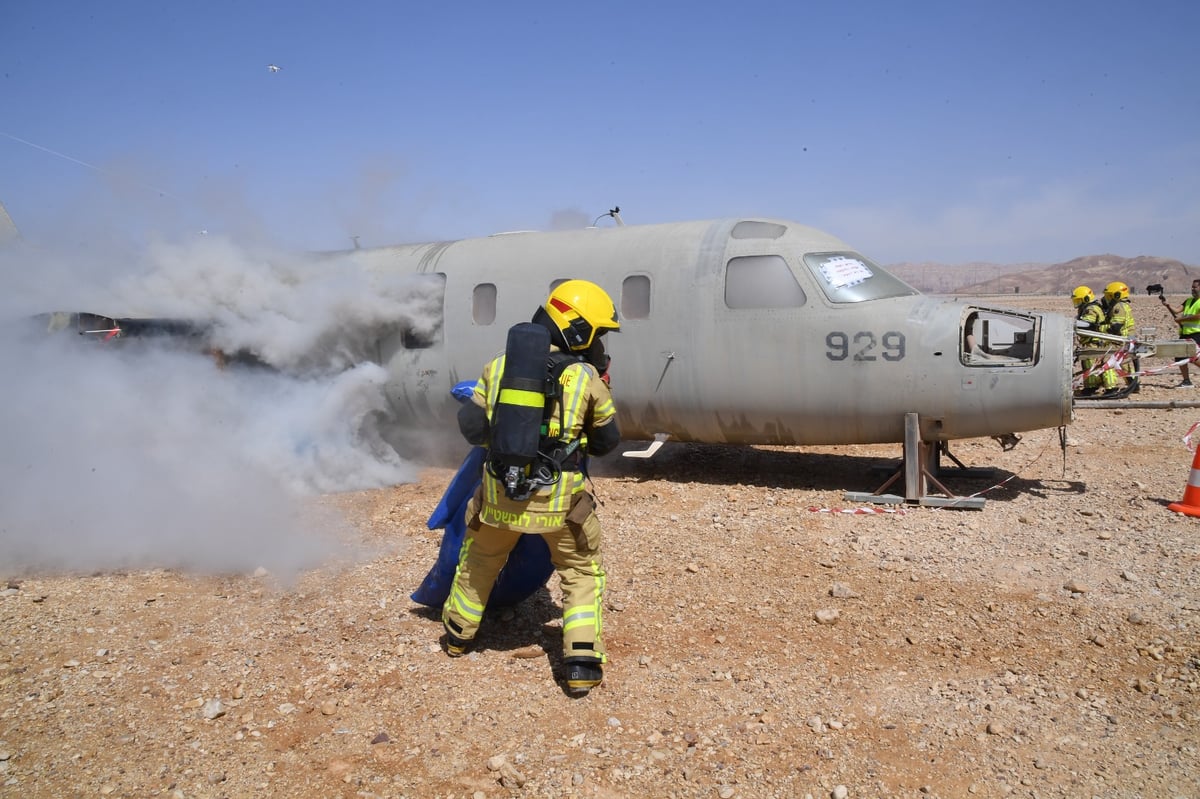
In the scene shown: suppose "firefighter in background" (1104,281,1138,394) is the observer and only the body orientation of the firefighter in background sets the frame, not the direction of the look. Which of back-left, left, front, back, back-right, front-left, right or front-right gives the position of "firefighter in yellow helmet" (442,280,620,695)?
left

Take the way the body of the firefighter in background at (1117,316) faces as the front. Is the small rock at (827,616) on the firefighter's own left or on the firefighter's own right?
on the firefighter's own left

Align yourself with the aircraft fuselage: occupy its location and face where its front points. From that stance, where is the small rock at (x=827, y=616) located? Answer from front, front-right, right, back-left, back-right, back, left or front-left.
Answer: right

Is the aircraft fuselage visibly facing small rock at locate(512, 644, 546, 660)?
no

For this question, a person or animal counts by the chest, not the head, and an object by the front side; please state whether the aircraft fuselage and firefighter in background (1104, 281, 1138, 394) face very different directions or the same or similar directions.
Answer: very different directions

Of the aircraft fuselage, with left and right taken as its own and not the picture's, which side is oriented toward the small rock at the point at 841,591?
right

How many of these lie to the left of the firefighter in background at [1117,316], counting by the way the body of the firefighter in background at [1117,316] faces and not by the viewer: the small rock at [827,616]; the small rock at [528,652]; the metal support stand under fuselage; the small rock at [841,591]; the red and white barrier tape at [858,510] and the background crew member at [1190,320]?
5

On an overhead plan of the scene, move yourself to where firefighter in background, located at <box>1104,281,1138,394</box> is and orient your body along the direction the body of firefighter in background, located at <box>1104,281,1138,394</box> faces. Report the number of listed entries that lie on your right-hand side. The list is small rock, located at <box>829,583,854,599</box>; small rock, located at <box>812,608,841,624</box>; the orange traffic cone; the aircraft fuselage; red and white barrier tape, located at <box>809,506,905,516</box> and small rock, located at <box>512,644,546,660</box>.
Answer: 0

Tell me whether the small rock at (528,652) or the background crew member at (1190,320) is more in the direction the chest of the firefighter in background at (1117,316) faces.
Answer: the small rock

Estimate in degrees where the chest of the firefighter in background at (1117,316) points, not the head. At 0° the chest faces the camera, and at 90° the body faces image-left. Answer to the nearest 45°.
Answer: approximately 90°

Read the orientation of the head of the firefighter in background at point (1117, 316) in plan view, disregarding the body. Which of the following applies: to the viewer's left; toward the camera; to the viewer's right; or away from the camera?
to the viewer's left

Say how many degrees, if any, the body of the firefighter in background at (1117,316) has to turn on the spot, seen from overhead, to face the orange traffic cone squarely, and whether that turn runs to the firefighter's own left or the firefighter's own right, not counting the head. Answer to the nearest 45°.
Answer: approximately 90° to the firefighter's own left

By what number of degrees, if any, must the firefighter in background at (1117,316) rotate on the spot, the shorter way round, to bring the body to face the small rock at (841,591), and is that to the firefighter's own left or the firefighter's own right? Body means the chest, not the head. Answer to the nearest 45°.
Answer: approximately 90° to the firefighter's own left

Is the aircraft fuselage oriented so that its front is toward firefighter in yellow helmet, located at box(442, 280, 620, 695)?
no

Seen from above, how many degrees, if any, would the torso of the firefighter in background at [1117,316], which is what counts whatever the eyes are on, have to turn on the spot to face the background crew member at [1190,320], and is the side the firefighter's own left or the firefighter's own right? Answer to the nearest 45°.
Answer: approximately 135° to the firefighter's own right

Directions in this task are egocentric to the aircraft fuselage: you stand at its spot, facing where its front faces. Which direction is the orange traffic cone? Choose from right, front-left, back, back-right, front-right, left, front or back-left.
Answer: front

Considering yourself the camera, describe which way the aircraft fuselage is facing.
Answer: facing to the right of the viewer

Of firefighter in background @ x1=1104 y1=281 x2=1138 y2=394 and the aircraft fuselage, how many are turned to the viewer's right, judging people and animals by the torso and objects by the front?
1
